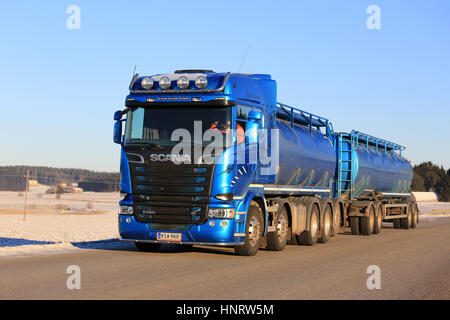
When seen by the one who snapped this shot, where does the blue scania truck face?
facing the viewer and to the left of the viewer
